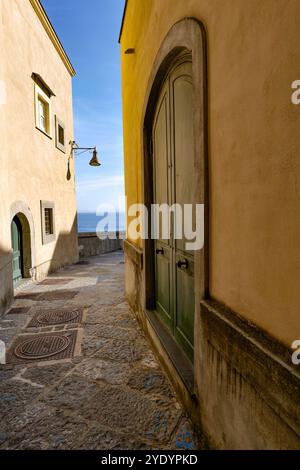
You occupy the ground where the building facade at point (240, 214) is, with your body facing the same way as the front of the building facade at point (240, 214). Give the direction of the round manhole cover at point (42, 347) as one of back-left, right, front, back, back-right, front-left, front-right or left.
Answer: front-right

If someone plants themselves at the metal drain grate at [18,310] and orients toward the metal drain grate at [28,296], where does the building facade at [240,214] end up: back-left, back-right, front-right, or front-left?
back-right

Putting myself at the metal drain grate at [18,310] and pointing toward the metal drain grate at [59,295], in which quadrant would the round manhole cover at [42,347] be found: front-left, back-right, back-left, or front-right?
back-right

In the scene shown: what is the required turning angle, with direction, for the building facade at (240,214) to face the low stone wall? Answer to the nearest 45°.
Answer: approximately 45° to its right

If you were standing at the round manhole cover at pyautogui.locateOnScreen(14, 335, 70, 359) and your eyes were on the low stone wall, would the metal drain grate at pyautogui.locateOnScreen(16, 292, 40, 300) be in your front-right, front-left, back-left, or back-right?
front-left

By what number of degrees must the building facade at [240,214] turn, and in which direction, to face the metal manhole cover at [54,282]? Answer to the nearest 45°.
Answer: approximately 45° to its right

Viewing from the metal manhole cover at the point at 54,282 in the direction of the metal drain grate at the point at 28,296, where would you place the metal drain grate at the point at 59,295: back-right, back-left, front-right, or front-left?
front-left

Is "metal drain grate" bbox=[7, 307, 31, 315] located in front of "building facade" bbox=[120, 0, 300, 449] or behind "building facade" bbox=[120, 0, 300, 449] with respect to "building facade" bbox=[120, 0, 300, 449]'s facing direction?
in front

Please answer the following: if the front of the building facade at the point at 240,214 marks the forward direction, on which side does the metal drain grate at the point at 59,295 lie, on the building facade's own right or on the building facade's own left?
on the building facade's own right

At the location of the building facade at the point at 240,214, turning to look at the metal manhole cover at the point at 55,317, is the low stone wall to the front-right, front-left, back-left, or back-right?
front-right

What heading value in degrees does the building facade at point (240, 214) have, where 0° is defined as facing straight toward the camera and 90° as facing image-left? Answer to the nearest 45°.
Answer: approximately 90°
